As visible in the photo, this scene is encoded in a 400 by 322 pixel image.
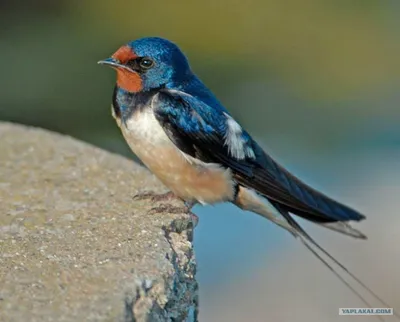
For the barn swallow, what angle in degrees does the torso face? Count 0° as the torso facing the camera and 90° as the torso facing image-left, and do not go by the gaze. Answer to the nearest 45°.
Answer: approximately 90°
